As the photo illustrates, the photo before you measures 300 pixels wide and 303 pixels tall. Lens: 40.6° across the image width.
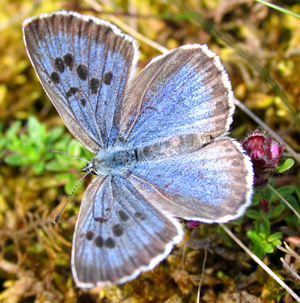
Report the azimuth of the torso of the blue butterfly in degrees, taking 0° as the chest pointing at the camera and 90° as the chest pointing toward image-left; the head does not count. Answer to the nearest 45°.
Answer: approximately 90°

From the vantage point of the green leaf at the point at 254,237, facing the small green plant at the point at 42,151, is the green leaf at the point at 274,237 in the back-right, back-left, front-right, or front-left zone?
back-right
